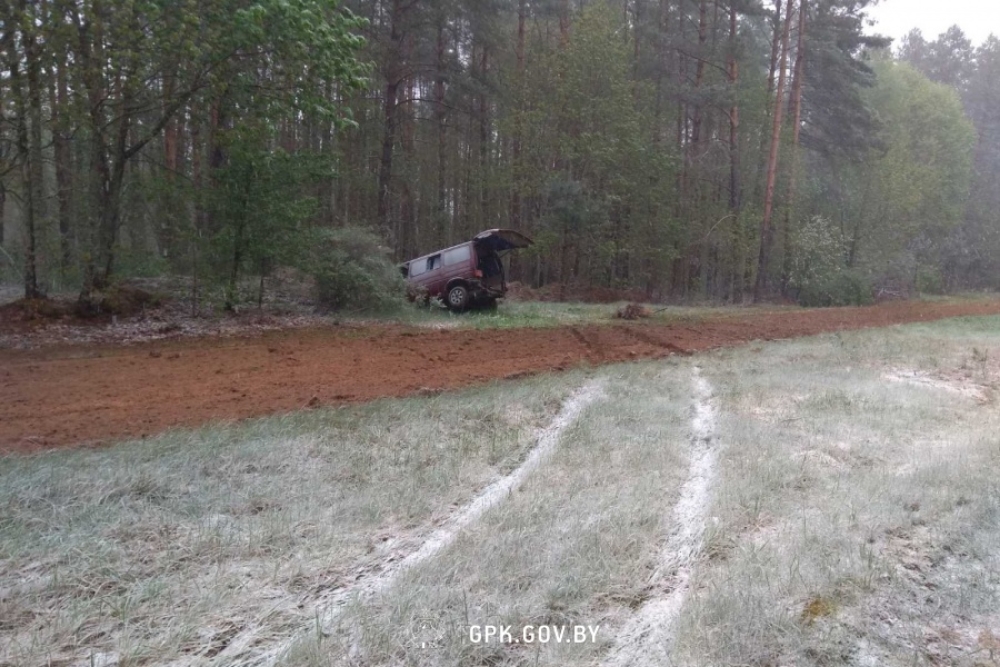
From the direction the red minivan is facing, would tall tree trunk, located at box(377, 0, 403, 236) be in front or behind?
in front

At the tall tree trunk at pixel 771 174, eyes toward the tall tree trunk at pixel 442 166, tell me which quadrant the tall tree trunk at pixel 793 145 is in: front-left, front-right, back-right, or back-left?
back-right

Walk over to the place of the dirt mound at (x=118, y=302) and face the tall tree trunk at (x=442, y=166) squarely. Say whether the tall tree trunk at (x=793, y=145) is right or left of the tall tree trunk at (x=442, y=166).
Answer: right

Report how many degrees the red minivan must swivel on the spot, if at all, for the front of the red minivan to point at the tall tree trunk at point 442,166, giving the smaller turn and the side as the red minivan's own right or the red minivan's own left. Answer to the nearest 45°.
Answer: approximately 45° to the red minivan's own right

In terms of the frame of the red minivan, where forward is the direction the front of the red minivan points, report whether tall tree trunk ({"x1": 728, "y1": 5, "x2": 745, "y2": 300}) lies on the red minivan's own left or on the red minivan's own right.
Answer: on the red minivan's own right

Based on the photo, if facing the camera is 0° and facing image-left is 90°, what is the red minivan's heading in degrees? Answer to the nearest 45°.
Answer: approximately 135°

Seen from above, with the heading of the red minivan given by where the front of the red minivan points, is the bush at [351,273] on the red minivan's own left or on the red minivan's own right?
on the red minivan's own left
